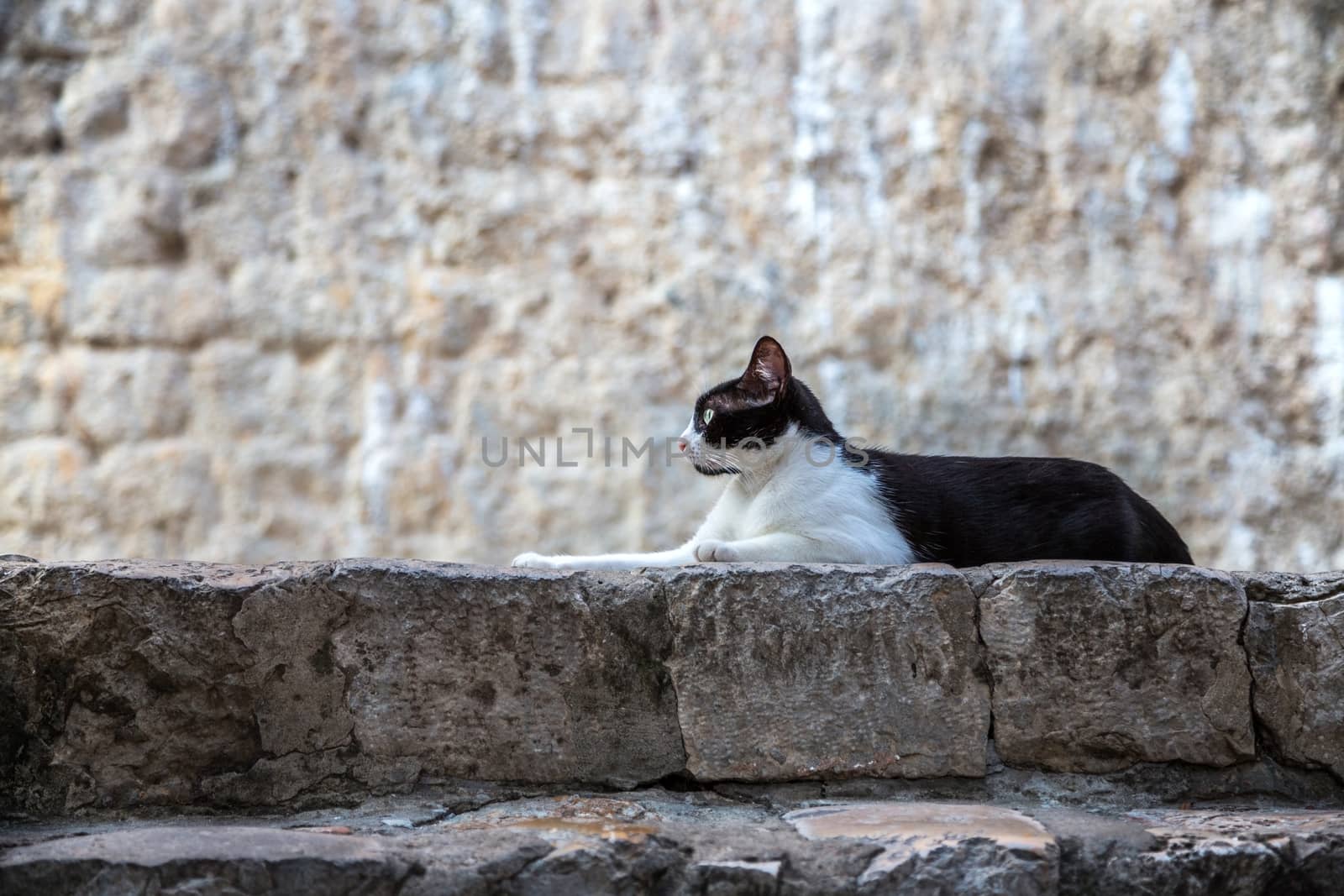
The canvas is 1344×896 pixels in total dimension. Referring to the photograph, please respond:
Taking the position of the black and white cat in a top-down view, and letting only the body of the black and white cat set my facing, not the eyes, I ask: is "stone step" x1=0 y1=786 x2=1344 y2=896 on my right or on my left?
on my left

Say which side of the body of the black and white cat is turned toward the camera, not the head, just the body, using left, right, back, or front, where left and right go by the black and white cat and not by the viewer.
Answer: left
